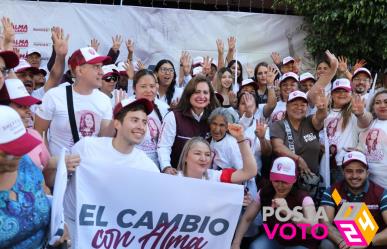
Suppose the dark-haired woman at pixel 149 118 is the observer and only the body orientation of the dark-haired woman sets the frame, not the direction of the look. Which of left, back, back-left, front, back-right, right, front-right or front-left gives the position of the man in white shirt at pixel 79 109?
front-right

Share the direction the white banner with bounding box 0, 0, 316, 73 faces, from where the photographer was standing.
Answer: facing the viewer

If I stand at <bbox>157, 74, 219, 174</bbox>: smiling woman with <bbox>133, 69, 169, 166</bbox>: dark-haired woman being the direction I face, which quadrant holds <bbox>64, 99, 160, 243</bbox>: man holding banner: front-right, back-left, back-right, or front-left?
front-left

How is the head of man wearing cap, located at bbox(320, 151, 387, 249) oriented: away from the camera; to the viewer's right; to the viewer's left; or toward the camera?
toward the camera

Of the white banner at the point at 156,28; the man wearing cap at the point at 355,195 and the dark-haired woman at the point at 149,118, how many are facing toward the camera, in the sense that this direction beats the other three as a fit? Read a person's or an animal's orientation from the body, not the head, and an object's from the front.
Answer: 3

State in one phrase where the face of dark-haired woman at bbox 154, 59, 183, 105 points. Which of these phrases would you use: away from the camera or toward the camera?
toward the camera

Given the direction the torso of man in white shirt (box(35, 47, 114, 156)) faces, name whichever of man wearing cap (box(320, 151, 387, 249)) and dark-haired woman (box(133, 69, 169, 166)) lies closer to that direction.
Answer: the man wearing cap

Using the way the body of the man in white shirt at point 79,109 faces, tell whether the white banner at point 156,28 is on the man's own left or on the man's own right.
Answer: on the man's own left

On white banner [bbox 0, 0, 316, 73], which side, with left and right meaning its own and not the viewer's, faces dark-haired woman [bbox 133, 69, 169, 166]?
front

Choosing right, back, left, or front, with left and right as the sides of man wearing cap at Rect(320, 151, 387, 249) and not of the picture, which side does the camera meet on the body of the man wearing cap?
front

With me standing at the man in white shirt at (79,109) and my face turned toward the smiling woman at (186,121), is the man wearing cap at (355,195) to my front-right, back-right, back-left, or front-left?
front-right

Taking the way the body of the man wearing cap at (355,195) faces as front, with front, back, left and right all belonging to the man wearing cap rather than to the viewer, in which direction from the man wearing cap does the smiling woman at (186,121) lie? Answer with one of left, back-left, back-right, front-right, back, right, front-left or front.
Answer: right

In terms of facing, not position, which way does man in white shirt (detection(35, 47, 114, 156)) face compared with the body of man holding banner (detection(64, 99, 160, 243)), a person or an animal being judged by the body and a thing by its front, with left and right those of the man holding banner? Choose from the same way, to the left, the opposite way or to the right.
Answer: the same way

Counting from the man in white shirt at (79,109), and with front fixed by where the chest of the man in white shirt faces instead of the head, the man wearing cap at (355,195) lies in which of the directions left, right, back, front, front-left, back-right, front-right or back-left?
front-left

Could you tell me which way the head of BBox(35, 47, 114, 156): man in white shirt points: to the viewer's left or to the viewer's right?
to the viewer's right

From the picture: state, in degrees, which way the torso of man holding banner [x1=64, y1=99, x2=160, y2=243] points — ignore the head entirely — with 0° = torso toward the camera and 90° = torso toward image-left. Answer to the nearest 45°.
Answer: approximately 315°

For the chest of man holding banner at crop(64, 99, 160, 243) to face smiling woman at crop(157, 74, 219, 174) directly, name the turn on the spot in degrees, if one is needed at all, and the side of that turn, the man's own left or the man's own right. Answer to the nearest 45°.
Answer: approximately 90° to the man's own left

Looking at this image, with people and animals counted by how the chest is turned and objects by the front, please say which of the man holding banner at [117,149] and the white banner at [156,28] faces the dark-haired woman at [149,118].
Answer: the white banner

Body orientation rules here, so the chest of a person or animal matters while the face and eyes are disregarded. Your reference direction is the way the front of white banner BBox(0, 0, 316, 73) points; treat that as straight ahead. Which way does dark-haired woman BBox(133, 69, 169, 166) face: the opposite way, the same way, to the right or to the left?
the same way
